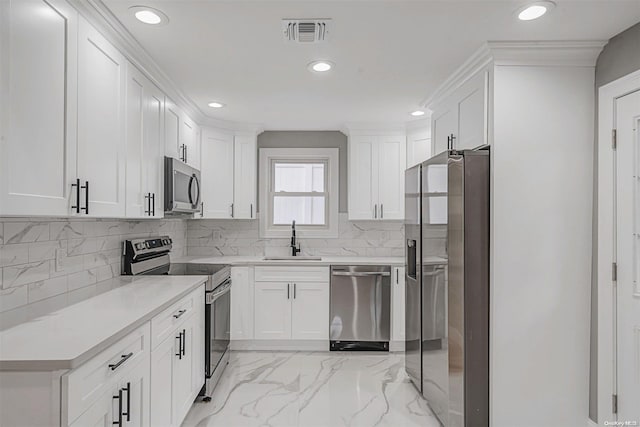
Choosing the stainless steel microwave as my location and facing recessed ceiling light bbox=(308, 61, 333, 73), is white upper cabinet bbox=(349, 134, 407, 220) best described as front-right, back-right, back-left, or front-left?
front-left

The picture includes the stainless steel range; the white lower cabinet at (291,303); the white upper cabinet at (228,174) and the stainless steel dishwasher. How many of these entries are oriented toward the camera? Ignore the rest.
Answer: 3

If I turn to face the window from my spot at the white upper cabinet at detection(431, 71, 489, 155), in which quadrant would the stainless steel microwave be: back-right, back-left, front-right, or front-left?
front-left

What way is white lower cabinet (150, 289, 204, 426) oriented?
to the viewer's right

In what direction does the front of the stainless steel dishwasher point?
toward the camera

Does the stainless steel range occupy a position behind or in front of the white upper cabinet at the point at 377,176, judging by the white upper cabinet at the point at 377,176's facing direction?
in front

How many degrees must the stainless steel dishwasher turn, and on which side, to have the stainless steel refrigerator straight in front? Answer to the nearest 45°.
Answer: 0° — it already faces it

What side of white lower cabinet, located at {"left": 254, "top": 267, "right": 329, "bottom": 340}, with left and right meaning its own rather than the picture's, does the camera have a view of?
front

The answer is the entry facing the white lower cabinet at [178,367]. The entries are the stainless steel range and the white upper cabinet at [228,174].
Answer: the white upper cabinet

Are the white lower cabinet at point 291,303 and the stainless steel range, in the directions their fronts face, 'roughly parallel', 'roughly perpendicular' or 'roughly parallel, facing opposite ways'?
roughly perpendicular

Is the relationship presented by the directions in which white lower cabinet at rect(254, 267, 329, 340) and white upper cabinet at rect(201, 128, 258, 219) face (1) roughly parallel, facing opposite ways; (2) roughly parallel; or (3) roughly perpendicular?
roughly parallel

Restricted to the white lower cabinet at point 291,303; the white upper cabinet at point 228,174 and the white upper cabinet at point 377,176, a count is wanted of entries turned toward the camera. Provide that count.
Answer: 3

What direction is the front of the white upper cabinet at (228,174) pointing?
toward the camera

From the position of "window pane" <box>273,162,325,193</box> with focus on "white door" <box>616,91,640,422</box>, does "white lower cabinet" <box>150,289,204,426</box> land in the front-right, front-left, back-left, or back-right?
front-right

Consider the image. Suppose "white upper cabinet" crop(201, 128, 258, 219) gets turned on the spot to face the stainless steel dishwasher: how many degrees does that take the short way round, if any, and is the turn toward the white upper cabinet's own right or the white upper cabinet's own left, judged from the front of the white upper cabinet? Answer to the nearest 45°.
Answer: approximately 45° to the white upper cabinet's own left
